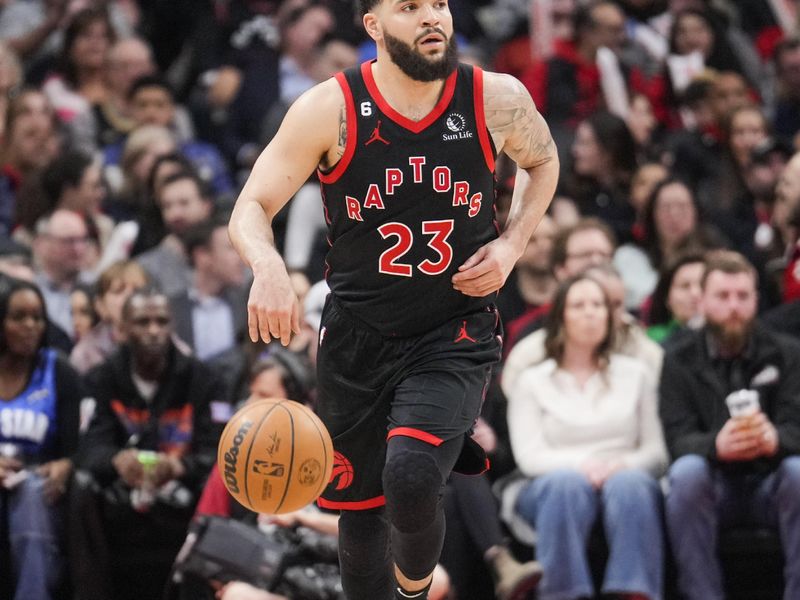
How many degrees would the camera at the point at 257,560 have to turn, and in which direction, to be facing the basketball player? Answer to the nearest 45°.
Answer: approximately 90° to its left

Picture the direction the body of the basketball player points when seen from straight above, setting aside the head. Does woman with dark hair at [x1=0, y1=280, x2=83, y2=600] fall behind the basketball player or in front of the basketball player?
behind

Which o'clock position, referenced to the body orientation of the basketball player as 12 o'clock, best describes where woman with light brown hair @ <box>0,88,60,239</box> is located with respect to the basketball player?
The woman with light brown hair is roughly at 5 o'clock from the basketball player.

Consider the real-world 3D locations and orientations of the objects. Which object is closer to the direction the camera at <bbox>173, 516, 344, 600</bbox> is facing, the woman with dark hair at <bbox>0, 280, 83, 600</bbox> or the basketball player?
the woman with dark hair

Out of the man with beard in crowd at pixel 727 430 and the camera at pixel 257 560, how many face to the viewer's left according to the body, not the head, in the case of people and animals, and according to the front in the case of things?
1

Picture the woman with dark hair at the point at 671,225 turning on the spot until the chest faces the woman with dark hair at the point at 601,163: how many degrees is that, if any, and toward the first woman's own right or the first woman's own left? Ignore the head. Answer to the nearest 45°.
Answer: approximately 135° to the first woman's own right

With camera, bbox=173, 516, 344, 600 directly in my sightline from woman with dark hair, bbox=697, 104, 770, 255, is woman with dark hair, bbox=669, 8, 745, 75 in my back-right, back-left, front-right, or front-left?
back-right
